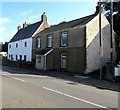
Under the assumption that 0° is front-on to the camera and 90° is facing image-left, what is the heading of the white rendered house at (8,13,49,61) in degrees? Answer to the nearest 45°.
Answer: approximately 45°

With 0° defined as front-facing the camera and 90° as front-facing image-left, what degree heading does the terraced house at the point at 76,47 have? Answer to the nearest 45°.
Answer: approximately 45°
